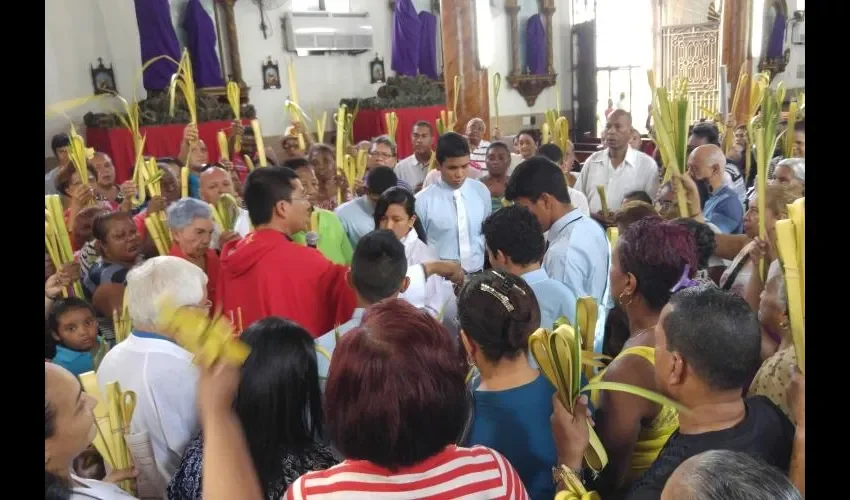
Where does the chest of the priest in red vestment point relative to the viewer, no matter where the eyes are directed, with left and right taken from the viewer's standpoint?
facing away from the viewer and to the right of the viewer

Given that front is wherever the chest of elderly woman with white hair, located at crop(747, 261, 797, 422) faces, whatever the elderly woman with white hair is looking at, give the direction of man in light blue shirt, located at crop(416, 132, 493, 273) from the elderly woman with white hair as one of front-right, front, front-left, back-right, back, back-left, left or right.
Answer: front-right

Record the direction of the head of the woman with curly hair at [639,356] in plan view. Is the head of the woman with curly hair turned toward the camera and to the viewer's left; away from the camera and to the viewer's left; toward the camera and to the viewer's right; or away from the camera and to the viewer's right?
away from the camera and to the viewer's left

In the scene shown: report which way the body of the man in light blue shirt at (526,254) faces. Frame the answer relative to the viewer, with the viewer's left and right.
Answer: facing away from the viewer and to the left of the viewer

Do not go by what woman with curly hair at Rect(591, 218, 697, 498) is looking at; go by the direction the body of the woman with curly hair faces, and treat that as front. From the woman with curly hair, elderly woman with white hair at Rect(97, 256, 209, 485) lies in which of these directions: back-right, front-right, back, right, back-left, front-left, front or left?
front-left

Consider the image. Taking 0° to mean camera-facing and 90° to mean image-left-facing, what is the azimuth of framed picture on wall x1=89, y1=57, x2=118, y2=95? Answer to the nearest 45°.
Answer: approximately 0°

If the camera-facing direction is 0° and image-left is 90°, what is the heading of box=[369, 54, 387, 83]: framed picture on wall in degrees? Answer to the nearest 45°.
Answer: approximately 0°

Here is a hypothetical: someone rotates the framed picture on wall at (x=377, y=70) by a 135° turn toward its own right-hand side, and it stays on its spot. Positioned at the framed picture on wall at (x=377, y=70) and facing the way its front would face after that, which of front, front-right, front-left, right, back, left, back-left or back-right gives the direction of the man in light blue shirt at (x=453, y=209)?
back-left

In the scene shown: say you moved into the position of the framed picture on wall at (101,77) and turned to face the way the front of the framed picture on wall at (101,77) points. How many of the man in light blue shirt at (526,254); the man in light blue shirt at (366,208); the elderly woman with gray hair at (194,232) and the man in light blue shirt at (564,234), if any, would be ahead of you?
4

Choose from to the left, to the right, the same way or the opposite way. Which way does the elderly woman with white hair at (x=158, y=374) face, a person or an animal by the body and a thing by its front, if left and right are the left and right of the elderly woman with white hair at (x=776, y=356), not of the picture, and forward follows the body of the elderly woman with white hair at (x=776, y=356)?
to the right

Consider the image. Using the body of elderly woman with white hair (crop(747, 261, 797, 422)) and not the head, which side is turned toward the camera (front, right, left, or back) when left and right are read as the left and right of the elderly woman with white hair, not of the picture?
left
